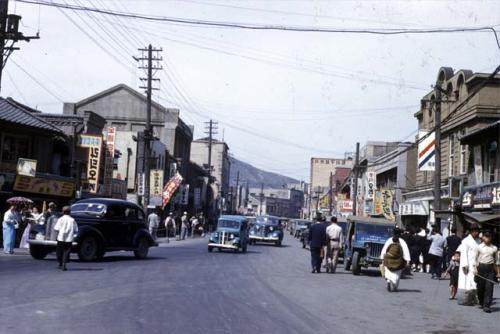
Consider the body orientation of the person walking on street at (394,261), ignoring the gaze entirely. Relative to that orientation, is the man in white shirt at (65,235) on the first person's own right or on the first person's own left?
on the first person's own left

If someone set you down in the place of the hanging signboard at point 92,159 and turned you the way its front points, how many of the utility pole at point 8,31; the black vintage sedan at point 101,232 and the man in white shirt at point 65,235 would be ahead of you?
3

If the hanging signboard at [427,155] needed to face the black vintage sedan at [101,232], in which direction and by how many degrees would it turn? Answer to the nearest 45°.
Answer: approximately 45° to its right

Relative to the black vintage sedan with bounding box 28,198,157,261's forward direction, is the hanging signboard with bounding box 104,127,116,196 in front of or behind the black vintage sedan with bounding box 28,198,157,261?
behind
